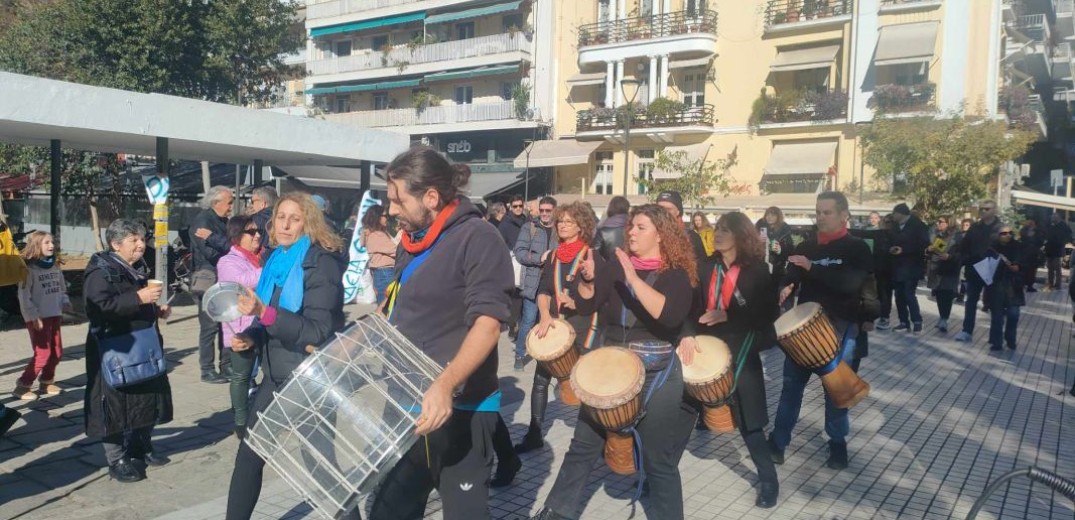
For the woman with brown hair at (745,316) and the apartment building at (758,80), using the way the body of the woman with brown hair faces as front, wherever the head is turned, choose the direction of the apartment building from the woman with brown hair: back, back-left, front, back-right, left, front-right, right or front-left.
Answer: back-right

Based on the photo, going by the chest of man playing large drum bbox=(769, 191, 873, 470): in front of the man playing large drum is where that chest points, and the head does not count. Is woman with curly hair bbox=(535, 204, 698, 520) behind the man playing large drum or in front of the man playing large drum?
in front

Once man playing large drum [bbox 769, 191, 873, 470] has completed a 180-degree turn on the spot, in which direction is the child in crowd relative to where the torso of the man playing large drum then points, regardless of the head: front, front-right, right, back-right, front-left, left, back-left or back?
back-left

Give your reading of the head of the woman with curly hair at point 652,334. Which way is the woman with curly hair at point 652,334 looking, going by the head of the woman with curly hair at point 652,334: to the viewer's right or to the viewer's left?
to the viewer's left

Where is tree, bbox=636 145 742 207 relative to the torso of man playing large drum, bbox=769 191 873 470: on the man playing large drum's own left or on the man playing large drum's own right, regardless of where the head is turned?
on the man playing large drum's own right

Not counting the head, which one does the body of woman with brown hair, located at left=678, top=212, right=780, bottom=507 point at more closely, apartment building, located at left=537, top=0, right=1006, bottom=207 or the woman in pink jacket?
the woman in pink jacket

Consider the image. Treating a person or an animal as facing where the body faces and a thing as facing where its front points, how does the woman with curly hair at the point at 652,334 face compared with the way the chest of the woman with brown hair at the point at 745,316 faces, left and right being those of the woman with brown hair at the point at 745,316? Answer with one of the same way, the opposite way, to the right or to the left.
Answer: the same way

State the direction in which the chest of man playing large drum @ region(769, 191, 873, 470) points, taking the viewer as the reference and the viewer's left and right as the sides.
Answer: facing the viewer and to the left of the viewer

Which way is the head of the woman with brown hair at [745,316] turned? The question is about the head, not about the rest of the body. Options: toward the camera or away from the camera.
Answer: toward the camera

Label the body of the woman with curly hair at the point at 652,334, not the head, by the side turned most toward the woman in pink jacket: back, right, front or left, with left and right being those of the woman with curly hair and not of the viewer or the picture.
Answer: right

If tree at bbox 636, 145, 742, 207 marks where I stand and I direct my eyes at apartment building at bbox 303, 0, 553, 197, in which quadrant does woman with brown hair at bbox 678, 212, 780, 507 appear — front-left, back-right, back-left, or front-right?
back-left

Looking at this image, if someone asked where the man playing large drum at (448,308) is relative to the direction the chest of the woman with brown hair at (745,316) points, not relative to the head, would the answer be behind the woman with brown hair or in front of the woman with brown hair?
in front

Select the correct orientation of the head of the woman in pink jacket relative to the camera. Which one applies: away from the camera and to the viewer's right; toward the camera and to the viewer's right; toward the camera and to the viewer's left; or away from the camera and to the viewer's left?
toward the camera and to the viewer's right

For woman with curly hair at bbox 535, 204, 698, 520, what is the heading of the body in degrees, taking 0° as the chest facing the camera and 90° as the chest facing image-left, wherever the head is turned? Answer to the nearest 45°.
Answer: approximately 45°
